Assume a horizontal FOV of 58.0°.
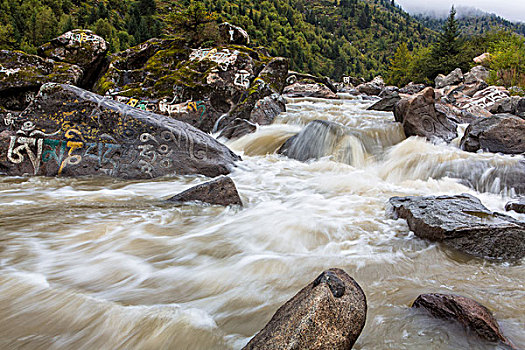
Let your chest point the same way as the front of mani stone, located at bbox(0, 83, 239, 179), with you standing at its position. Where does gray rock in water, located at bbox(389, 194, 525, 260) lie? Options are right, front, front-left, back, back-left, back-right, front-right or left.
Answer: front-left

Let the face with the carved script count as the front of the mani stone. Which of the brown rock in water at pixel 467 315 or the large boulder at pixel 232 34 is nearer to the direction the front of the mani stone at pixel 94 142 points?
the brown rock in water

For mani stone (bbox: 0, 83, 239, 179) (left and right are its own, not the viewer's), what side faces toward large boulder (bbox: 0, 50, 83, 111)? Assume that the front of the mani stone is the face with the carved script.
back

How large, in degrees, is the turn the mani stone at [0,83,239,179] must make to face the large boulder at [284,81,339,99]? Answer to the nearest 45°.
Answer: approximately 135° to its left

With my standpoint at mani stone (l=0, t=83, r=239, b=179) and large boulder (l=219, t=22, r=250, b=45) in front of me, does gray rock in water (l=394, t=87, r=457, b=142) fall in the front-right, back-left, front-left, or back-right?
front-right

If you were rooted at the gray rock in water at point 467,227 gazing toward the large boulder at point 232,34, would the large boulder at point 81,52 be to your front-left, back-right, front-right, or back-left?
front-left

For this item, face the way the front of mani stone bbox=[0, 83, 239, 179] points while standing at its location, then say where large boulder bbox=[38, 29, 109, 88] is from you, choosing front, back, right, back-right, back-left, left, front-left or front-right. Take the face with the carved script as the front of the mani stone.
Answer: back

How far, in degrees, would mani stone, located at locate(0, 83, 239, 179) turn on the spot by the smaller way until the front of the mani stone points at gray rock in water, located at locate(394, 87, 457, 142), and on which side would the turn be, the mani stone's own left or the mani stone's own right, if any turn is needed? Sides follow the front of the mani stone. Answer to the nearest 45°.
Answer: approximately 90° to the mani stone's own left

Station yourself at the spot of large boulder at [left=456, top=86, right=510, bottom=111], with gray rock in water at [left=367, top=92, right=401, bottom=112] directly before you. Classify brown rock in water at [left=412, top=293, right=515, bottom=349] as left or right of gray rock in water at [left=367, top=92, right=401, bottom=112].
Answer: left

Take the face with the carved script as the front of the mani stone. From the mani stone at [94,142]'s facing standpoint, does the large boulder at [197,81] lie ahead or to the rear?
to the rear

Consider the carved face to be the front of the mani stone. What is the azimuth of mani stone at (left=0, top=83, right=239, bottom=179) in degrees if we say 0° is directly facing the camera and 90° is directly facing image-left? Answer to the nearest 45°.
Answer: approximately 0°

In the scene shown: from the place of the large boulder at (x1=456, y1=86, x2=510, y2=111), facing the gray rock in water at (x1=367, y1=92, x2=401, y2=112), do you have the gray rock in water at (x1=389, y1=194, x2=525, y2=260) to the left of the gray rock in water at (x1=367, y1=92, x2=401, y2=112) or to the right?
left

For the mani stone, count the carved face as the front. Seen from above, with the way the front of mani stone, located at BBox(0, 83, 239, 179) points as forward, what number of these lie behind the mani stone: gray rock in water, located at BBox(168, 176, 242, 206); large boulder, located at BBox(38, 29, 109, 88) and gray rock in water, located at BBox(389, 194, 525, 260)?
1

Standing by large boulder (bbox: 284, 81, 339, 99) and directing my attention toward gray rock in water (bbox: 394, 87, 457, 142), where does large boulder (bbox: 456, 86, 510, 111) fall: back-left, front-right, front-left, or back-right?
front-left

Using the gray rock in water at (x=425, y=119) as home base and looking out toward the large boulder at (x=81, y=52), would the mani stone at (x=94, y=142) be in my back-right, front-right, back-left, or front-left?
front-left

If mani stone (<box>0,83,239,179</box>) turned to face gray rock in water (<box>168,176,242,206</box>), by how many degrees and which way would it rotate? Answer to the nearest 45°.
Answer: approximately 45° to its left
